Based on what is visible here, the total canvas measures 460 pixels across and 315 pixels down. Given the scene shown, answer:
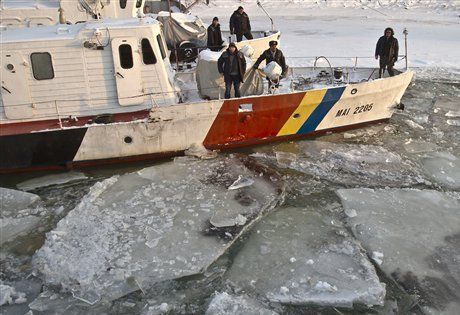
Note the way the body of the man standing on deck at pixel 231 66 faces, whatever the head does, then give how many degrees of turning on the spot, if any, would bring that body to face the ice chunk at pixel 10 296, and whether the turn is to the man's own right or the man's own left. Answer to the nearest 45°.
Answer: approximately 45° to the man's own right

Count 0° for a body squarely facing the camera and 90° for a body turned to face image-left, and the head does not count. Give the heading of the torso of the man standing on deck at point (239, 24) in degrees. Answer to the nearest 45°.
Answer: approximately 0°

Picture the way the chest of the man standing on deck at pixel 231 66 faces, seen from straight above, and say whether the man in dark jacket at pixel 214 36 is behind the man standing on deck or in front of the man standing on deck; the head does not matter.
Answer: behind

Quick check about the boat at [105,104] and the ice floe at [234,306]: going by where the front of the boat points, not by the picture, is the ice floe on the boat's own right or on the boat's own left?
on the boat's own right

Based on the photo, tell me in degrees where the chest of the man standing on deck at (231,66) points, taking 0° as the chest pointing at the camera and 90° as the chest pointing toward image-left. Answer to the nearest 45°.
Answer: approximately 0°

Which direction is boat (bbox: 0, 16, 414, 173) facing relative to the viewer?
to the viewer's right
